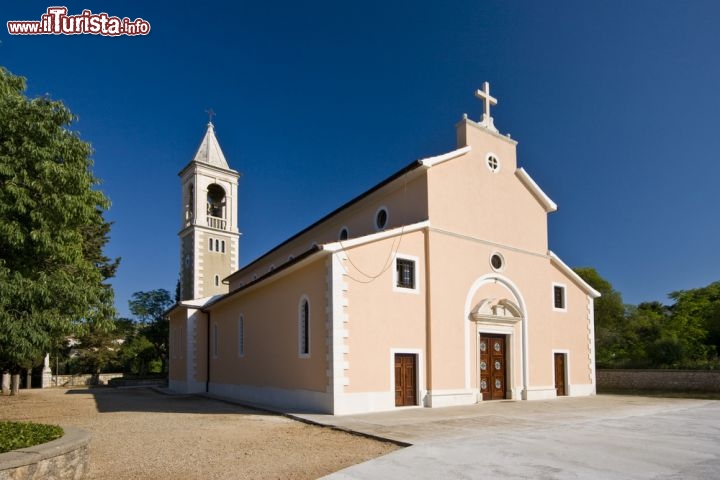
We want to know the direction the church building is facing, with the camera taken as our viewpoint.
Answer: facing the viewer and to the right of the viewer

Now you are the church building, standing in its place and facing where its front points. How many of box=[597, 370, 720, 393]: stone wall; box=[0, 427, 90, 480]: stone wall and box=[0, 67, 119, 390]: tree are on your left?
1

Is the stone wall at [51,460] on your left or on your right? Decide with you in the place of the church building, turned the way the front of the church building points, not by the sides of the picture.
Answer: on your right

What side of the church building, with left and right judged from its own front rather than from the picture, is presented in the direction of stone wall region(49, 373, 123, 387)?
back

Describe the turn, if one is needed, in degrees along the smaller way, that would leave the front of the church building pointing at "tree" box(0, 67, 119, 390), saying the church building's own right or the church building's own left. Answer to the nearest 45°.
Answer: approximately 90° to the church building's own right

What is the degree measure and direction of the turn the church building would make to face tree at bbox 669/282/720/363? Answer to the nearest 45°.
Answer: approximately 90° to its left

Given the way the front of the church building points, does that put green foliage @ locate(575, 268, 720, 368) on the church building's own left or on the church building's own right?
on the church building's own left
